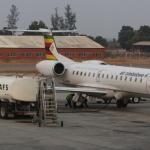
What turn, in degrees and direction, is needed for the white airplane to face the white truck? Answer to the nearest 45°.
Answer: approximately 90° to its right

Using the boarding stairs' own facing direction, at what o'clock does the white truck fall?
The white truck is roughly at 4 o'clock from the boarding stairs.

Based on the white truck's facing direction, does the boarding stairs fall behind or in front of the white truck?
behind

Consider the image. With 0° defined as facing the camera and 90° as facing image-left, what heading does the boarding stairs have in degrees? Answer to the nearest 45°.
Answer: approximately 0°

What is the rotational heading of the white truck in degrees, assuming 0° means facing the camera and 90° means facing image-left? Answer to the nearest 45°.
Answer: approximately 135°

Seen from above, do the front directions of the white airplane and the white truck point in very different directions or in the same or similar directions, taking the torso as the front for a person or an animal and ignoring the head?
very different directions

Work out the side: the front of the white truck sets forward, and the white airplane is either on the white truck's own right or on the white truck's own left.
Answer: on the white truck's own right

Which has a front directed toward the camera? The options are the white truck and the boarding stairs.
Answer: the boarding stairs
